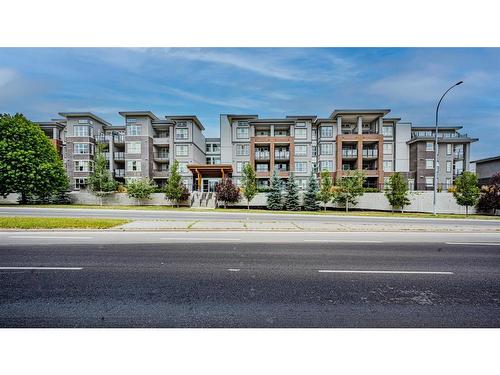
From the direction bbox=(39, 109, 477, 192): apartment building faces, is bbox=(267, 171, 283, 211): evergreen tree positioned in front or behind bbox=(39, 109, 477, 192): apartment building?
in front

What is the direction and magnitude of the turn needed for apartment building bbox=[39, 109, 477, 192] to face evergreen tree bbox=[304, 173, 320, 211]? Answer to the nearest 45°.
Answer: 0° — it already faces it

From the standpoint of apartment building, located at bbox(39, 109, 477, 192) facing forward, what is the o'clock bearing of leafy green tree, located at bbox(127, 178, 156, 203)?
The leafy green tree is roughly at 2 o'clock from the apartment building.

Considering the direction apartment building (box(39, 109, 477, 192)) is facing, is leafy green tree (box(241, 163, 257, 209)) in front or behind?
in front

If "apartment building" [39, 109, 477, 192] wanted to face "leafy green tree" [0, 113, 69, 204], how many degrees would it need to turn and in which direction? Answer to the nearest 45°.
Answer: approximately 45° to its right

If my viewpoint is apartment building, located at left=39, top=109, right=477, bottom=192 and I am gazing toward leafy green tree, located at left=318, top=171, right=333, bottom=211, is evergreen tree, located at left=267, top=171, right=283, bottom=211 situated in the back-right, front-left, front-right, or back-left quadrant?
front-right

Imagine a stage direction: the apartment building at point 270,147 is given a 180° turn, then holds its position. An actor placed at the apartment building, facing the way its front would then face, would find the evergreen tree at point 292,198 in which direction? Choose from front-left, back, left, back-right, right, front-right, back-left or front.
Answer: back

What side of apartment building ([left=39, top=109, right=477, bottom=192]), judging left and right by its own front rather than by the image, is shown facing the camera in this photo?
front

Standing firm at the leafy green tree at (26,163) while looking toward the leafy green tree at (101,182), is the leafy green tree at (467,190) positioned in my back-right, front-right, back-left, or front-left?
front-right
